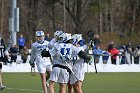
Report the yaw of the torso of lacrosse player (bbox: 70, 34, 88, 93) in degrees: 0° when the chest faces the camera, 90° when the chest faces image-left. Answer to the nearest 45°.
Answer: approximately 90°
